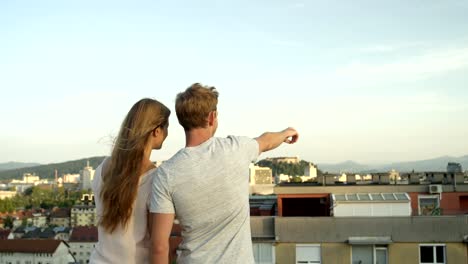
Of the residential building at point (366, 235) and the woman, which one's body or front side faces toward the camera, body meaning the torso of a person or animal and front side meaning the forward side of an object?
the residential building

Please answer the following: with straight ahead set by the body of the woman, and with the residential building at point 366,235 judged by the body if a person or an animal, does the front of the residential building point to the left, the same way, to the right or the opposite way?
the opposite way

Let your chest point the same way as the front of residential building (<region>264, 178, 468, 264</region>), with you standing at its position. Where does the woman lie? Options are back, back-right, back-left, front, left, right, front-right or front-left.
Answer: front

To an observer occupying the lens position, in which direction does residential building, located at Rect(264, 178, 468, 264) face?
facing the viewer

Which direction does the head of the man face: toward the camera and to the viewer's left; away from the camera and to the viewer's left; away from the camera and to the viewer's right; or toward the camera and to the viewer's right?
away from the camera and to the viewer's right

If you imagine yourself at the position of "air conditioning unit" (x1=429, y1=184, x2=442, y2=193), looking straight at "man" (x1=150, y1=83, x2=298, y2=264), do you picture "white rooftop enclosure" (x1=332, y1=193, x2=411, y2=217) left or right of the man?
right

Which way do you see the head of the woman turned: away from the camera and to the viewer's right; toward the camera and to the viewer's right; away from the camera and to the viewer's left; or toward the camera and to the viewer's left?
away from the camera and to the viewer's right

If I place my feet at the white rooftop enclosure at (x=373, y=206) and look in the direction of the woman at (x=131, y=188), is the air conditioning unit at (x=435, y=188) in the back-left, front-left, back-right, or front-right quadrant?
back-left

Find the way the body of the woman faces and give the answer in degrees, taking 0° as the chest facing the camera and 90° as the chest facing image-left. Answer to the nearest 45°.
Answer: approximately 225°

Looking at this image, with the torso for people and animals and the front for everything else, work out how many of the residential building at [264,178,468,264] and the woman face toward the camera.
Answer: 1

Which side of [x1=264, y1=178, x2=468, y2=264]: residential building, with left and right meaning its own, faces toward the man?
front

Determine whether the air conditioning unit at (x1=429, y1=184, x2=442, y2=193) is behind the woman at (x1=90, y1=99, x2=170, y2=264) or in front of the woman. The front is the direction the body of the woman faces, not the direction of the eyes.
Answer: in front

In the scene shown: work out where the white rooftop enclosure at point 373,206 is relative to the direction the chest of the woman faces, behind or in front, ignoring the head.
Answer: in front
